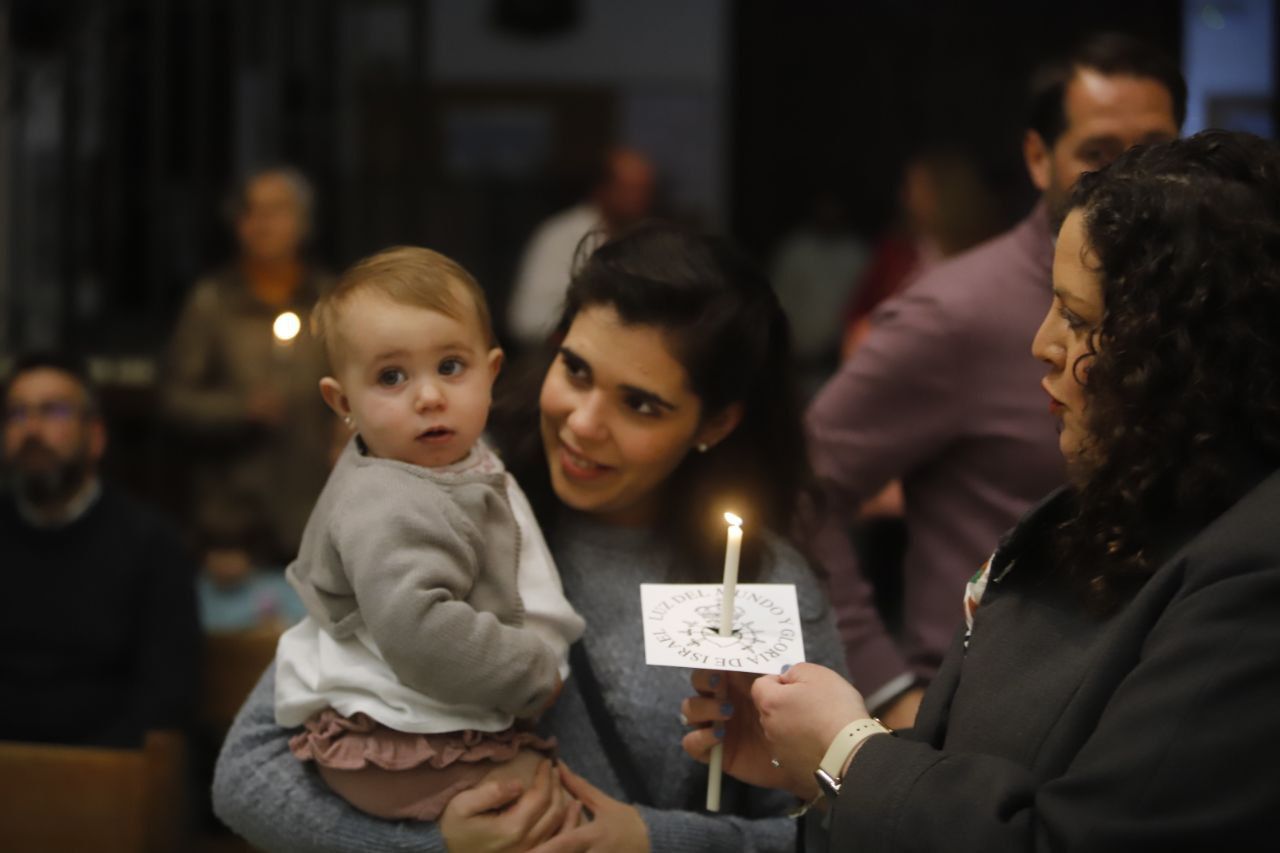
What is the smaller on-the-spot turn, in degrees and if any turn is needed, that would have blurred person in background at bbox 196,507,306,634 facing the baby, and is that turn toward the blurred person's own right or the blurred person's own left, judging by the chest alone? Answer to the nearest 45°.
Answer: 0° — they already face them

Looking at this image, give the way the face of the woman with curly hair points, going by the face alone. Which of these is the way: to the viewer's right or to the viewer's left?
to the viewer's left

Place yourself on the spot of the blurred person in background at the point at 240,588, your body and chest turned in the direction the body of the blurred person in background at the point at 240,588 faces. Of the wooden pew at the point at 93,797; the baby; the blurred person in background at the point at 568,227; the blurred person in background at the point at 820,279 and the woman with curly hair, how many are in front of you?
3

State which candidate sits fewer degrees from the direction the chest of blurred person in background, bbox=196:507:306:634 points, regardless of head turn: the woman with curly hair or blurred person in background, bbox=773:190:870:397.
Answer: the woman with curly hair

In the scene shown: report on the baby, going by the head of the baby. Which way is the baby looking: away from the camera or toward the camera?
toward the camera

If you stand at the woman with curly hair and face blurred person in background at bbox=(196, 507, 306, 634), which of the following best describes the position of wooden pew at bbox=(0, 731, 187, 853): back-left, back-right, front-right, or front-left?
front-left

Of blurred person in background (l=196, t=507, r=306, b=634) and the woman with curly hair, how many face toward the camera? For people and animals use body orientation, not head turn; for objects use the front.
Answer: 1

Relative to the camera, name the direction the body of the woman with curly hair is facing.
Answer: to the viewer's left

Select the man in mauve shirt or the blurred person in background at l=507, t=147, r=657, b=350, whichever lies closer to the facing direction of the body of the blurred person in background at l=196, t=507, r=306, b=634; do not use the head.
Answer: the man in mauve shirt

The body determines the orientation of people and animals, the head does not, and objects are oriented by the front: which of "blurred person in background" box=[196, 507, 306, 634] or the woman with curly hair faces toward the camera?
the blurred person in background

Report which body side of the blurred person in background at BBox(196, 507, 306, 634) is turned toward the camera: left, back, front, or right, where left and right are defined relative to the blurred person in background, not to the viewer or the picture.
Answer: front
